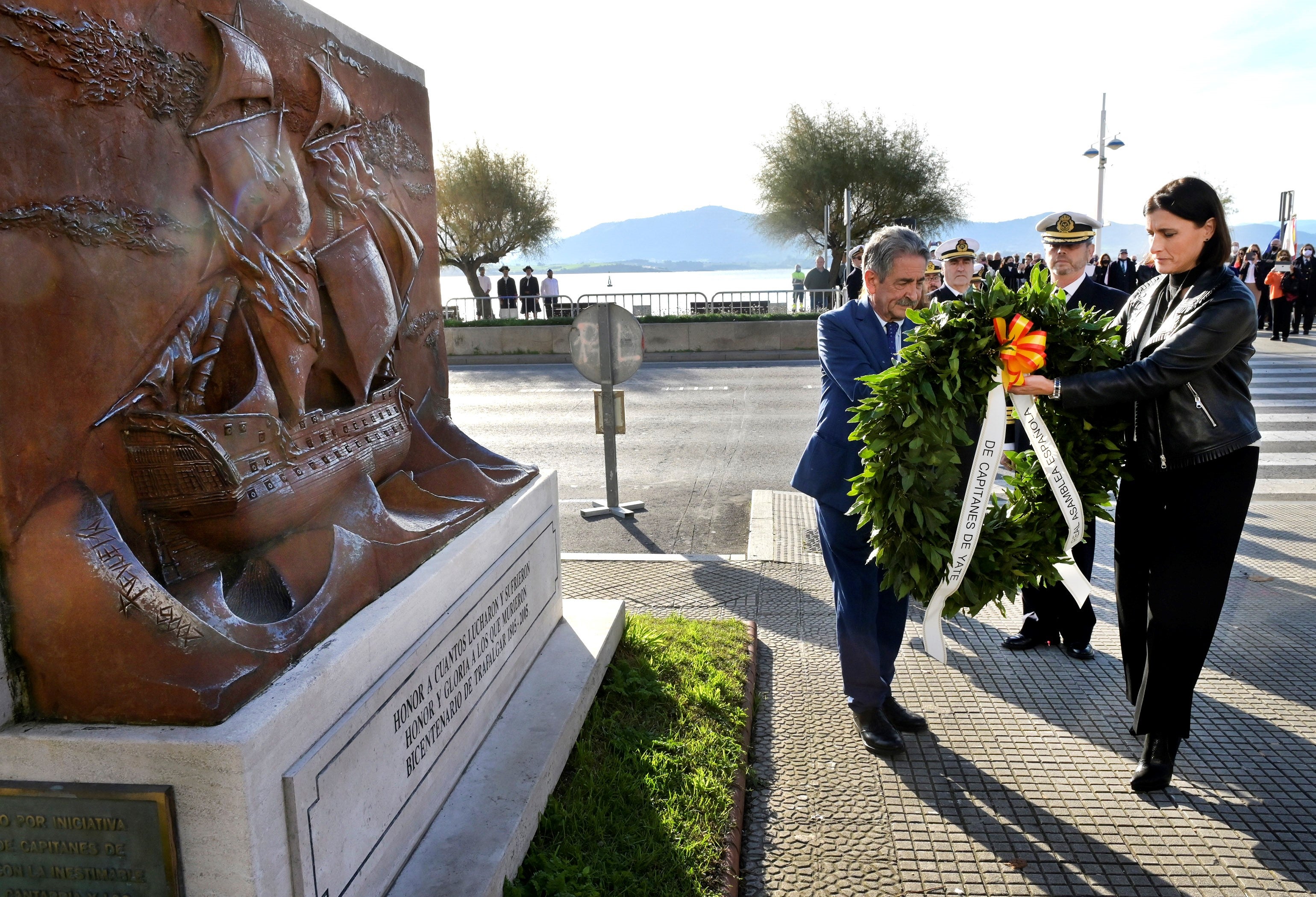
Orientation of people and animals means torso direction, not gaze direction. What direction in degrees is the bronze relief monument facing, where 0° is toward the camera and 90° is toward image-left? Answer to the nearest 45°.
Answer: approximately 315°

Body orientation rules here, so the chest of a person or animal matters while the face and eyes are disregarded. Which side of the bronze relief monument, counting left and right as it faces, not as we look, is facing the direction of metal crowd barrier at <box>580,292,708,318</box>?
left

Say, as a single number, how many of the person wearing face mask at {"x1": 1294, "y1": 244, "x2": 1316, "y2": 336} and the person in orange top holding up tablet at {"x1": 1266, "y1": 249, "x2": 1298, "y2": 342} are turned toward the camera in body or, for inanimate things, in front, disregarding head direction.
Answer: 2

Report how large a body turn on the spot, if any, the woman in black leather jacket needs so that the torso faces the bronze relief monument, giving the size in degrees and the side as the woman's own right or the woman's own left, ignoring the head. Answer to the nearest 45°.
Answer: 0° — they already face it

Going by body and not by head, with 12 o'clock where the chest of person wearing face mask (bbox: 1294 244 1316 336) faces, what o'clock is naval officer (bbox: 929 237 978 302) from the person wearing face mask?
The naval officer is roughly at 12 o'clock from the person wearing face mask.

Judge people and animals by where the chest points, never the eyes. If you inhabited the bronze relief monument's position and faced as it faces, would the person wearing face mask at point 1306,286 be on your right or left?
on your left

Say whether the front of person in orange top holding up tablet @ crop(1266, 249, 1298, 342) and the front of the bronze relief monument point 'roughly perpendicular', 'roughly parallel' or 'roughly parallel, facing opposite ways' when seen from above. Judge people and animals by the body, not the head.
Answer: roughly perpendicular

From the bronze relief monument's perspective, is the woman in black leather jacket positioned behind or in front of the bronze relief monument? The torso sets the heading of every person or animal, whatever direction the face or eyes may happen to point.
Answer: in front

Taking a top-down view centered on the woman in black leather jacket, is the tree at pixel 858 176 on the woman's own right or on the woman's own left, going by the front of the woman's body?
on the woman's own right

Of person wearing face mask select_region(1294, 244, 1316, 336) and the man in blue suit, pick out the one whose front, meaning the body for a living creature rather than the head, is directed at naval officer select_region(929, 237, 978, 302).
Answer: the person wearing face mask

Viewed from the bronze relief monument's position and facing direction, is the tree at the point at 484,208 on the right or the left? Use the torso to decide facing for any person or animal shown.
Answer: on its left

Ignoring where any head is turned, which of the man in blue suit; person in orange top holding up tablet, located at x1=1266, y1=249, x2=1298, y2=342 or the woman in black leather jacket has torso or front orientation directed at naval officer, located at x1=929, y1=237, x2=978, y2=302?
the person in orange top holding up tablet

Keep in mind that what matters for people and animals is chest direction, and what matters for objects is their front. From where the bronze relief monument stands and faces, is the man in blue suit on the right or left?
on its left

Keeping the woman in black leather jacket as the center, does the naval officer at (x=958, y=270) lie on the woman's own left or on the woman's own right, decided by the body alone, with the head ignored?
on the woman's own right
